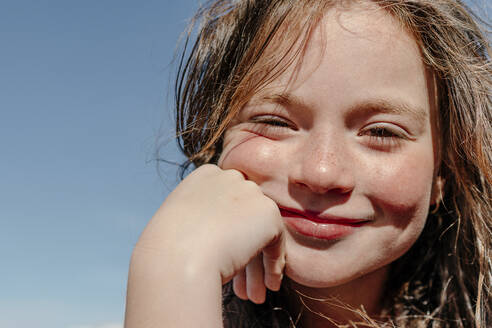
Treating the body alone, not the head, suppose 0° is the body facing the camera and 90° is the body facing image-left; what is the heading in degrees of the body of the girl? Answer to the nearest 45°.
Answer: approximately 0°
